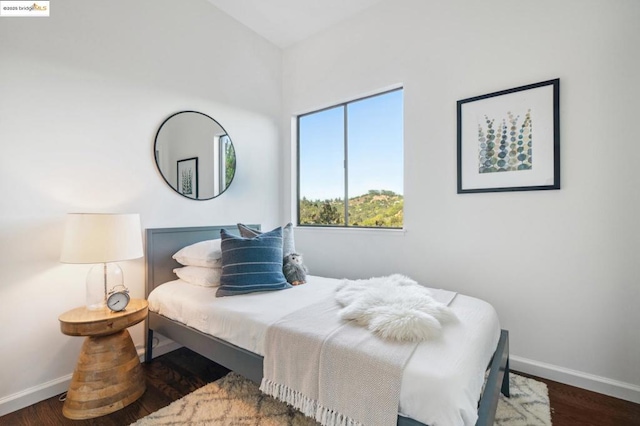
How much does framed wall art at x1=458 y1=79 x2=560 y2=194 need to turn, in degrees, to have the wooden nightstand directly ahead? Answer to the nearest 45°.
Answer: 0° — it already faces it

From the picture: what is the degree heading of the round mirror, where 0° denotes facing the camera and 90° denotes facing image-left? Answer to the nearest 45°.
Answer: approximately 315°
